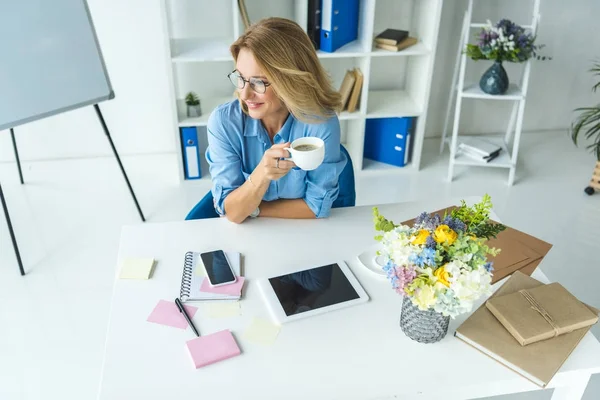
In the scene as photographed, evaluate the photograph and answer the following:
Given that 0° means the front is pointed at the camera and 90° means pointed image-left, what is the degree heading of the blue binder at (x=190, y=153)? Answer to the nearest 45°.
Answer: approximately 0°

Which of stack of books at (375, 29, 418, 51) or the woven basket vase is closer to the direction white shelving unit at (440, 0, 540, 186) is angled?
the woven basket vase

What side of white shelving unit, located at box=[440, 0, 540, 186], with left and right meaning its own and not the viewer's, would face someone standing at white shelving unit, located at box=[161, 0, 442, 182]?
right
